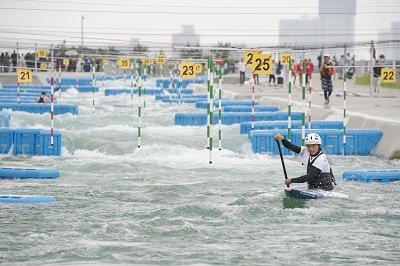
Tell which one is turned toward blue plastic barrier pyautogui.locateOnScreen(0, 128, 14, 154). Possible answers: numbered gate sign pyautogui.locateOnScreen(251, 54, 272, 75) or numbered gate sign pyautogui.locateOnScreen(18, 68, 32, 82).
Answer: numbered gate sign pyautogui.locateOnScreen(18, 68, 32, 82)

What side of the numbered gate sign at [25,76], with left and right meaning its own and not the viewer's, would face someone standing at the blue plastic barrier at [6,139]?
front

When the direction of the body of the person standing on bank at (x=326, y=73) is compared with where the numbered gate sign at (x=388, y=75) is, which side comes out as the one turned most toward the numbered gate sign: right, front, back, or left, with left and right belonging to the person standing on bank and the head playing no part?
left

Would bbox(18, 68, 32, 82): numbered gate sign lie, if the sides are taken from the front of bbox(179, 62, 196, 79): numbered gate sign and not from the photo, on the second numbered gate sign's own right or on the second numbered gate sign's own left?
on the second numbered gate sign's own right
